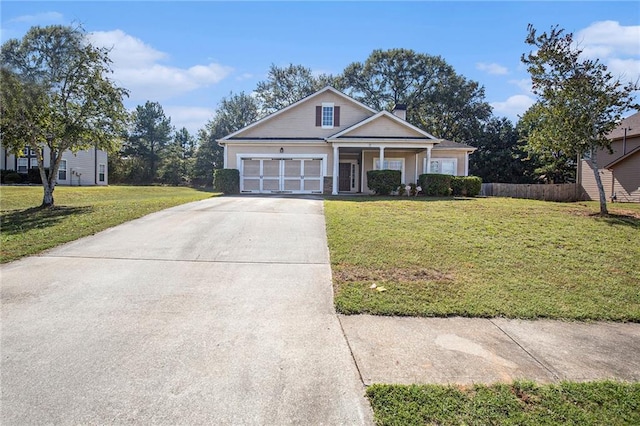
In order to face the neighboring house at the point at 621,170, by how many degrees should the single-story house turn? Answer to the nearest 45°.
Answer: approximately 90° to its left

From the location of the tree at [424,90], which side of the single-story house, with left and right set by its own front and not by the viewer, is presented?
back

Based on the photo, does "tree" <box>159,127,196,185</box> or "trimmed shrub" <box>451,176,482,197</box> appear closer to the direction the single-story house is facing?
the trimmed shrub

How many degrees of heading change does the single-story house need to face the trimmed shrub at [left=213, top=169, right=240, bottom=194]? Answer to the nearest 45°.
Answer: approximately 90° to its right

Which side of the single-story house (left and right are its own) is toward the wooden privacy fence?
left

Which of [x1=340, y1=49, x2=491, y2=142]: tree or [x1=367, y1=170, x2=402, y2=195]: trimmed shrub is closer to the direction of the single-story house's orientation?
the trimmed shrub

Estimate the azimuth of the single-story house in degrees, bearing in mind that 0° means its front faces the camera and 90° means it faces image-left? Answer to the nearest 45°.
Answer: approximately 0°

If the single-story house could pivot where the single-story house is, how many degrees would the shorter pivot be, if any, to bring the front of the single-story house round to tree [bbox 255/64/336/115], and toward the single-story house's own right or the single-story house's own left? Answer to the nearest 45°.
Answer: approximately 180°

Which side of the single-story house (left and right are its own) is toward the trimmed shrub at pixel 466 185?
left

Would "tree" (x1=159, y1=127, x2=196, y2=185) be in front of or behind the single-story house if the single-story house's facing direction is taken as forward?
behind
